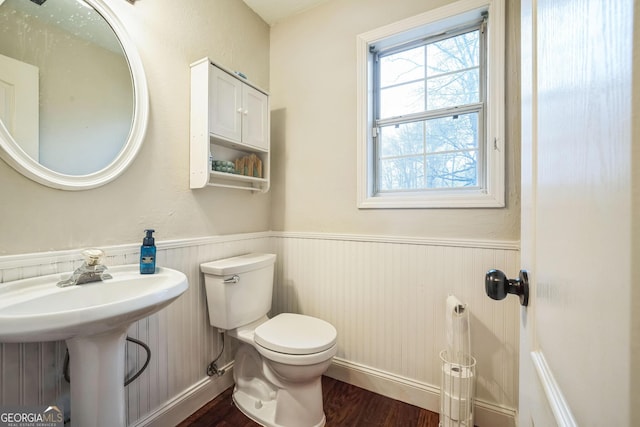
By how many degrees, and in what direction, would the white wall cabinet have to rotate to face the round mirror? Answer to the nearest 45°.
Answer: approximately 90° to its right

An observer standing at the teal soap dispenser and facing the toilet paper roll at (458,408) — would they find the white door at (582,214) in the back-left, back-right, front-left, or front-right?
front-right

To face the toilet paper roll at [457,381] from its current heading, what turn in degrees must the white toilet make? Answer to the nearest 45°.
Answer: approximately 45° to its left

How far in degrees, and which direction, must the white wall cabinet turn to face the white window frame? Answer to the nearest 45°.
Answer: approximately 45° to its left

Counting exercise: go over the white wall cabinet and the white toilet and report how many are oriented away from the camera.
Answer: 0

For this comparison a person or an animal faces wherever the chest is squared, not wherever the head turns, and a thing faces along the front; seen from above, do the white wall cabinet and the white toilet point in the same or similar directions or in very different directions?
same or similar directions

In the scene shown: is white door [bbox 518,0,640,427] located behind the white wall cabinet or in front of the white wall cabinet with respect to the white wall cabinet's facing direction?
in front

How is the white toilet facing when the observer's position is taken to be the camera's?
facing the viewer and to the right of the viewer

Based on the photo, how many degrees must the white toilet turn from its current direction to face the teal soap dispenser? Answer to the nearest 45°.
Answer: approximately 135° to its right
